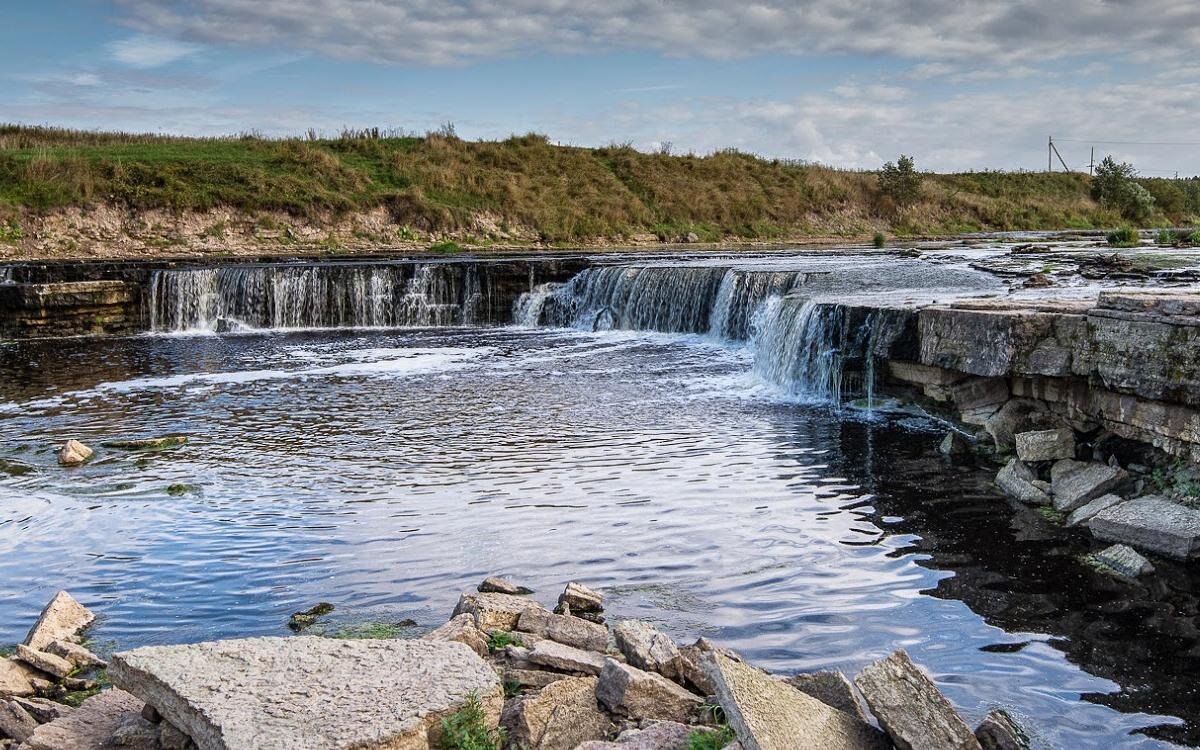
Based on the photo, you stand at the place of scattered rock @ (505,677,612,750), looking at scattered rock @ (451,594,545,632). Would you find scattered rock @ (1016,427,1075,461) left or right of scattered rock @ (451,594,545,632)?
right

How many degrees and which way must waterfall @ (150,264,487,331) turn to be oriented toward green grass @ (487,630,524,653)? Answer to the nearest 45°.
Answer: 0° — it already faces it

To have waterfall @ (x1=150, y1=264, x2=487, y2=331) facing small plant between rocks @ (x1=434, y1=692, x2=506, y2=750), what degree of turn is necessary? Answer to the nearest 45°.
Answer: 0° — it already faces it

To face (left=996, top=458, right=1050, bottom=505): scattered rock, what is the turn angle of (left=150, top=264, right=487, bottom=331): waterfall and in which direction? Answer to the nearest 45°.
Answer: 0° — it already faces it

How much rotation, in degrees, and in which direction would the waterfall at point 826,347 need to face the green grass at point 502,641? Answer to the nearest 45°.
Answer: approximately 45° to its left

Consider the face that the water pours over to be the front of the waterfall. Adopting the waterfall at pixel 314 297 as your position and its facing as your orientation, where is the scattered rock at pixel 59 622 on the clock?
The scattered rock is roughly at 12 o'clock from the waterfall.

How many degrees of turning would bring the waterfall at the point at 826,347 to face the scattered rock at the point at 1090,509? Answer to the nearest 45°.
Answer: approximately 45° to its left

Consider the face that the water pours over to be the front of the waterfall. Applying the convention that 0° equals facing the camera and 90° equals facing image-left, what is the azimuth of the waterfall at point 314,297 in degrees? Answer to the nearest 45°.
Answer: approximately 0°

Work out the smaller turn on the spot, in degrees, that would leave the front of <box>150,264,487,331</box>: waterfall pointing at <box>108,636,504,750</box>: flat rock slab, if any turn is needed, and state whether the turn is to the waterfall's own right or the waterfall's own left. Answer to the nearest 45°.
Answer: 0° — it already faces it

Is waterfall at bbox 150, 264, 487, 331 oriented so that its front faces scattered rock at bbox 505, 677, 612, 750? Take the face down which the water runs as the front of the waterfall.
yes
